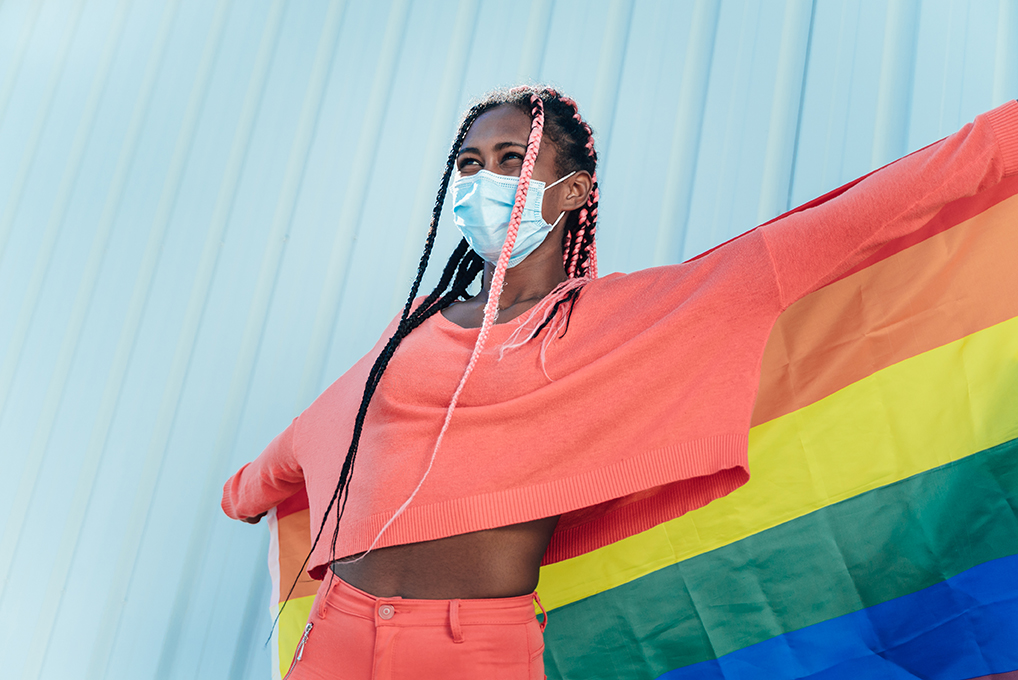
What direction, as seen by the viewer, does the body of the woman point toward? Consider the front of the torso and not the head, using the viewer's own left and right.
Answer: facing the viewer and to the left of the viewer

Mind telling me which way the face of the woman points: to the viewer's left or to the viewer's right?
to the viewer's left
